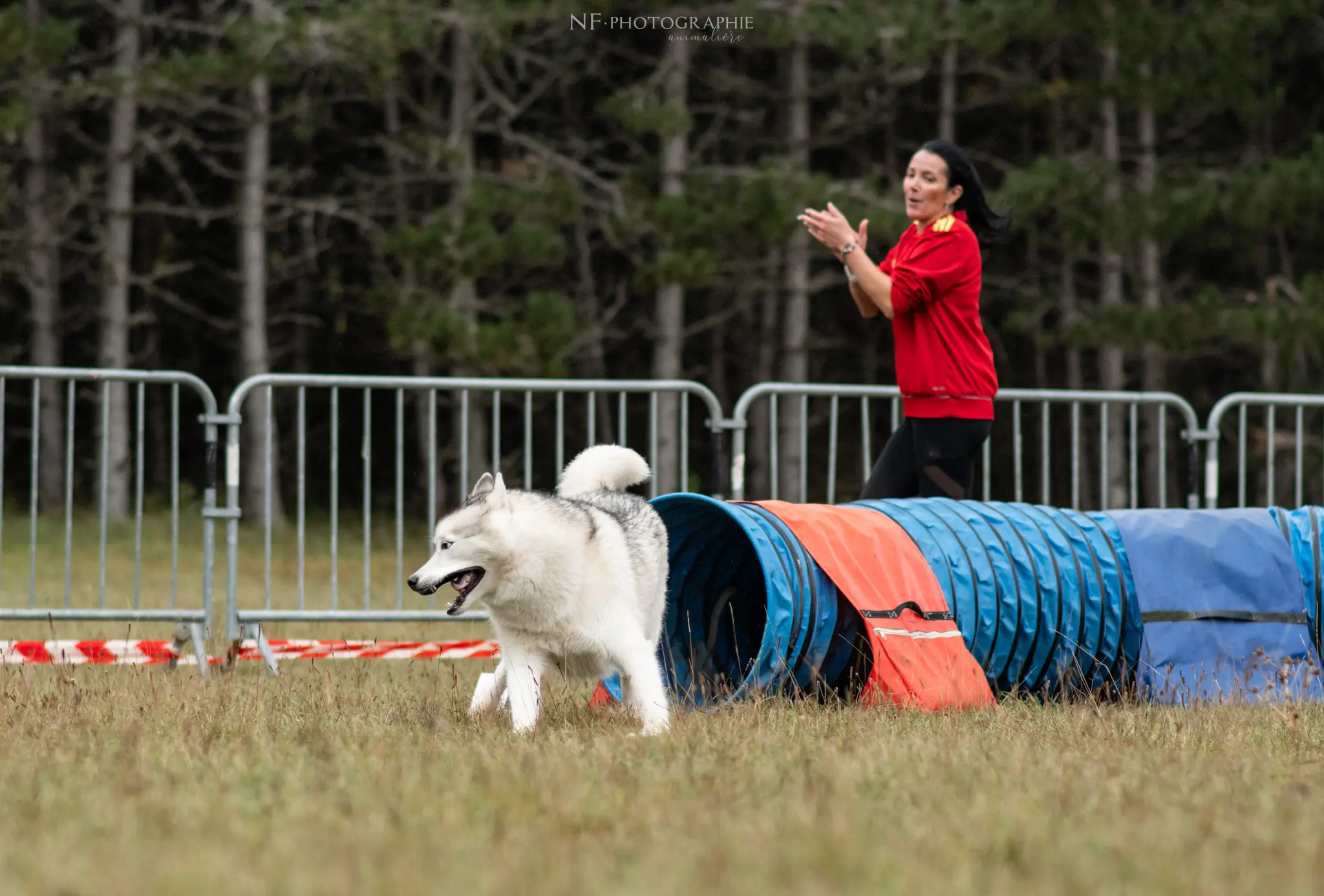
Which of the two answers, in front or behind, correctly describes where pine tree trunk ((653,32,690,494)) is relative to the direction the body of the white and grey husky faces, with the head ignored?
behind

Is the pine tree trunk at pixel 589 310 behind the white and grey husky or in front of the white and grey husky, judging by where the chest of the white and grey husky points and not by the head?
behind

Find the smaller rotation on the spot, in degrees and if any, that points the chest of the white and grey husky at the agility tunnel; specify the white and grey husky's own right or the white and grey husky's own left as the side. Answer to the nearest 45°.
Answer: approximately 180°

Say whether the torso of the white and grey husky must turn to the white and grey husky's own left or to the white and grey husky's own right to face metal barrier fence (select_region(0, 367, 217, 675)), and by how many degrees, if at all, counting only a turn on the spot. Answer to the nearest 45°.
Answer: approximately 90° to the white and grey husky's own right

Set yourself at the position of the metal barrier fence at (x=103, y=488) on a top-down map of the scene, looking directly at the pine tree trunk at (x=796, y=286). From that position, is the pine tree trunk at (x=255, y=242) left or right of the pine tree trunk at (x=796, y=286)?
left

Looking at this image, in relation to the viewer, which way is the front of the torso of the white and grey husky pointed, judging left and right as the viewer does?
facing the viewer and to the left of the viewer

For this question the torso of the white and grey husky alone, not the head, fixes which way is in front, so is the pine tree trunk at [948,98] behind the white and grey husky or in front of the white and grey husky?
behind

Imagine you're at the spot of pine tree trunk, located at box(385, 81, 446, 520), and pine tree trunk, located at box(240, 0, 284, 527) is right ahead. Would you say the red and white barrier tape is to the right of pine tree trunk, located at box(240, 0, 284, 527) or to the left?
left

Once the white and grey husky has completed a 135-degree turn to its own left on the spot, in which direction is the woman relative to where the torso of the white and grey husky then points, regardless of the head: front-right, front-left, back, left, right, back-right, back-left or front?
front-left

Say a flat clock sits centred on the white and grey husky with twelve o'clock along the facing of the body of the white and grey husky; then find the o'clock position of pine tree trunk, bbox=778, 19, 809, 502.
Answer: The pine tree trunk is roughly at 5 o'clock from the white and grey husky.

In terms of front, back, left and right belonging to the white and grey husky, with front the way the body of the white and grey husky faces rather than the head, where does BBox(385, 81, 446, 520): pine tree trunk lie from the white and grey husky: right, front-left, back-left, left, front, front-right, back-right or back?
back-right

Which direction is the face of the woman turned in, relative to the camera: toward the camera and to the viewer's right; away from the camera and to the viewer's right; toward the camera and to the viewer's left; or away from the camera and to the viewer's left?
toward the camera and to the viewer's left
